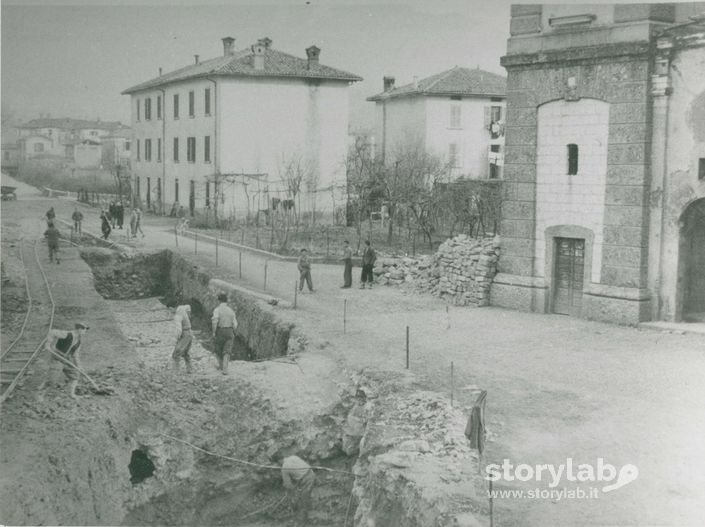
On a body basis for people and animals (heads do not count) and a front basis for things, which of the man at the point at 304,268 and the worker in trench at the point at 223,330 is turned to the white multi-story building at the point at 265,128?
the worker in trench

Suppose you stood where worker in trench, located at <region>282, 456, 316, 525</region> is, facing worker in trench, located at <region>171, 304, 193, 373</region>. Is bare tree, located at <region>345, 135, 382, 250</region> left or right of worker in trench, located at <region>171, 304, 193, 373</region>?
right

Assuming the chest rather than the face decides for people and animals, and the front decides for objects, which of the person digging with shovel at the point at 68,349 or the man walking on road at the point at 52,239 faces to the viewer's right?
the person digging with shovel

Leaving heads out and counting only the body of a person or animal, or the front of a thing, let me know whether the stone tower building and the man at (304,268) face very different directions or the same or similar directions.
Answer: same or similar directions

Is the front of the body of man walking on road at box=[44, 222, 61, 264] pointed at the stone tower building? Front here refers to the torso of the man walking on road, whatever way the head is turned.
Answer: no

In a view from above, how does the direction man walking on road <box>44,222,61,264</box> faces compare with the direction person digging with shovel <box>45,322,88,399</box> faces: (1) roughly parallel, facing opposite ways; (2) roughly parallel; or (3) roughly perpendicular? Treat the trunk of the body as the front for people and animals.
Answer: roughly perpendicular

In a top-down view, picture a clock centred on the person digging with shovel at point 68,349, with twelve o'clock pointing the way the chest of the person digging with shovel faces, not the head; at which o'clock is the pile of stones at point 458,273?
The pile of stones is roughly at 11 o'clock from the person digging with shovel.

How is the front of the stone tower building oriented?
toward the camera

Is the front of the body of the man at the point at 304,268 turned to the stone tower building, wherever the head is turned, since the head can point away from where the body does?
no

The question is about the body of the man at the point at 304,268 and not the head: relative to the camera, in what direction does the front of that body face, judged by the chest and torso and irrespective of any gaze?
toward the camera

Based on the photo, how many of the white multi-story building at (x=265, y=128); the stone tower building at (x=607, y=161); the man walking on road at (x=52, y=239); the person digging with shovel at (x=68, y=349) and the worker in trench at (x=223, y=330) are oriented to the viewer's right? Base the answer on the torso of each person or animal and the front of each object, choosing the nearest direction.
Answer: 1

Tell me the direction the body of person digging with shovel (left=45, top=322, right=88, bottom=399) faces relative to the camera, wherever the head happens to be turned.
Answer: to the viewer's right

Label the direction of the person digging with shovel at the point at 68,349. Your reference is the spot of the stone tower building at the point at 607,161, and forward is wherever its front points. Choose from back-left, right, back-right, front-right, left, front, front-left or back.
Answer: front-right

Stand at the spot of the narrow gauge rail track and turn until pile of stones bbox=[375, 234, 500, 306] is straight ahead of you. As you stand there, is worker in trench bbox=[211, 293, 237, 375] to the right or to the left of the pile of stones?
right

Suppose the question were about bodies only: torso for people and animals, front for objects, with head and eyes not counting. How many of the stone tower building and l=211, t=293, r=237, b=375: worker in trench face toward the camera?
1
